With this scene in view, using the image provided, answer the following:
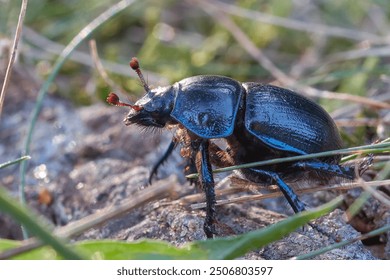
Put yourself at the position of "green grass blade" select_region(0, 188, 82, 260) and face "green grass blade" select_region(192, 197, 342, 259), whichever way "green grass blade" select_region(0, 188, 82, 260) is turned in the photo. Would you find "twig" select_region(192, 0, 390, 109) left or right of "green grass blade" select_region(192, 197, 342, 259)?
left

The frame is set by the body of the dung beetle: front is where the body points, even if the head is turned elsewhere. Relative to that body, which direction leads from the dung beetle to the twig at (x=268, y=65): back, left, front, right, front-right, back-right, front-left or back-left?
right

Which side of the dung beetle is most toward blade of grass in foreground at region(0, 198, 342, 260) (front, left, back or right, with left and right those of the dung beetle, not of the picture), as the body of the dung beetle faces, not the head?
left

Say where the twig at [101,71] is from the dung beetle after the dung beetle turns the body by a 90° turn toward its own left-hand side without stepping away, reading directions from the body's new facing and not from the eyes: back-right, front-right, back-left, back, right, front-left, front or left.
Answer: back-right

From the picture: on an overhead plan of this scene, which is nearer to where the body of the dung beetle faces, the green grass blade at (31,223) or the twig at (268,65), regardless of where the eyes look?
the green grass blade

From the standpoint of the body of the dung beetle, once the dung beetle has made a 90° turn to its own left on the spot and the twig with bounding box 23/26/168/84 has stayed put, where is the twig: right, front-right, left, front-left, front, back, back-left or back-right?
back-right

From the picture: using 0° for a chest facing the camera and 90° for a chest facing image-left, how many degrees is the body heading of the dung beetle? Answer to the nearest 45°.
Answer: approximately 90°

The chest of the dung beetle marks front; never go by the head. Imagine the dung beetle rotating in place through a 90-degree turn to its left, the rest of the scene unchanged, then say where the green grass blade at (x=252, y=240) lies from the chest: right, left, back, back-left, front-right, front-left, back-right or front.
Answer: front
